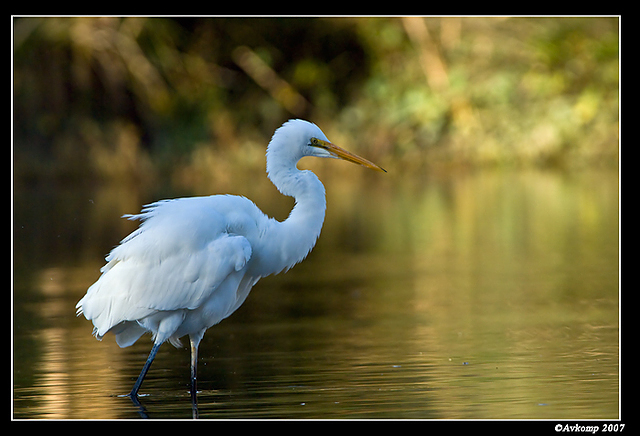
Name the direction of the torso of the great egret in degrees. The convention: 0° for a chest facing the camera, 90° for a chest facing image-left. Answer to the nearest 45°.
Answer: approximately 270°
